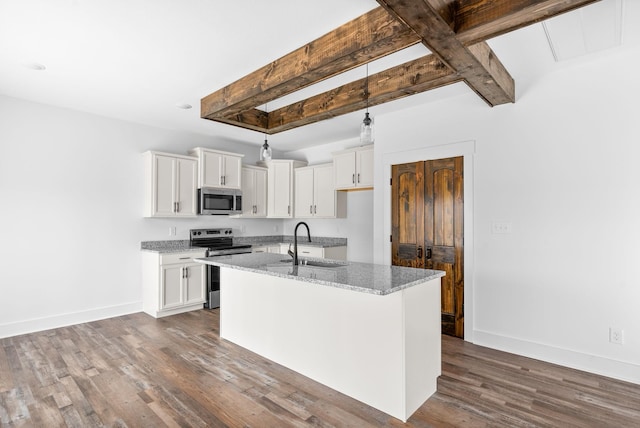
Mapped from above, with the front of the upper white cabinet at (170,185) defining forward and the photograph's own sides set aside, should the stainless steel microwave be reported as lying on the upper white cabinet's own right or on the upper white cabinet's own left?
on the upper white cabinet's own left

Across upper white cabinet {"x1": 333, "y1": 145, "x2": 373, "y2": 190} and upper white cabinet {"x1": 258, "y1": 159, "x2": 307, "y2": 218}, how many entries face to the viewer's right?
0

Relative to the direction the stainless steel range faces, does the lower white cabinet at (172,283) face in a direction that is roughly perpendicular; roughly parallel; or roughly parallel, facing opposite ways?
roughly parallel

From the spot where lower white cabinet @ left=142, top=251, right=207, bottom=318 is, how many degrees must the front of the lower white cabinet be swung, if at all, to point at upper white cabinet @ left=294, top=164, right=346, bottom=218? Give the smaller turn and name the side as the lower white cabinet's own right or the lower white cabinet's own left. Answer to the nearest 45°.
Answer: approximately 45° to the lower white cabinet's own left

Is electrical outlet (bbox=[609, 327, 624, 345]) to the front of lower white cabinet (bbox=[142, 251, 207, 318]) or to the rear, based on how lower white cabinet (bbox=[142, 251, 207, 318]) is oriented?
to the front

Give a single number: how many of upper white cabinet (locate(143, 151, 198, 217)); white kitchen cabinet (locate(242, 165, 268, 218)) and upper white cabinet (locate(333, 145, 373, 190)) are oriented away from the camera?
0

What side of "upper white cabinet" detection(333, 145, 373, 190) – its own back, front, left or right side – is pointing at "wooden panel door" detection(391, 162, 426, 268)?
left

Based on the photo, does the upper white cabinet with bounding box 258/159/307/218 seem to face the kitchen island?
yes

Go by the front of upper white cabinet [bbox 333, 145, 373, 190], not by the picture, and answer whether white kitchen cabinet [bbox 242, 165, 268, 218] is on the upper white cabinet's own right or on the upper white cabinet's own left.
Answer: on the upper white cabinet's own right

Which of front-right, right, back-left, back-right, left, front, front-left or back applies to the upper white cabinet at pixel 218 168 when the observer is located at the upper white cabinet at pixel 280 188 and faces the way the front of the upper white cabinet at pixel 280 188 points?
front-right

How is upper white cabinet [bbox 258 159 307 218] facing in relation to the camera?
toward the camera

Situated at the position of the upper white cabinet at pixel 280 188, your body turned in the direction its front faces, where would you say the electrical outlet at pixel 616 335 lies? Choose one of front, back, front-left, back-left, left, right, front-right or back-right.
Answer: front-left

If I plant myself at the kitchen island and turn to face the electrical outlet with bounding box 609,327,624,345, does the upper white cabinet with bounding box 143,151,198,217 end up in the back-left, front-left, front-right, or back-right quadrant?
back-left

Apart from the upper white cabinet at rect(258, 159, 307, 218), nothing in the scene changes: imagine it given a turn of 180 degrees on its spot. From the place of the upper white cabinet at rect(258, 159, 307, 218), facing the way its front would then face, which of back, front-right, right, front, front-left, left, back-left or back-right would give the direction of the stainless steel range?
back-left

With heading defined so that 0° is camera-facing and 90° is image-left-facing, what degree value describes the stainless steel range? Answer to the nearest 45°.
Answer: approximately 315°
